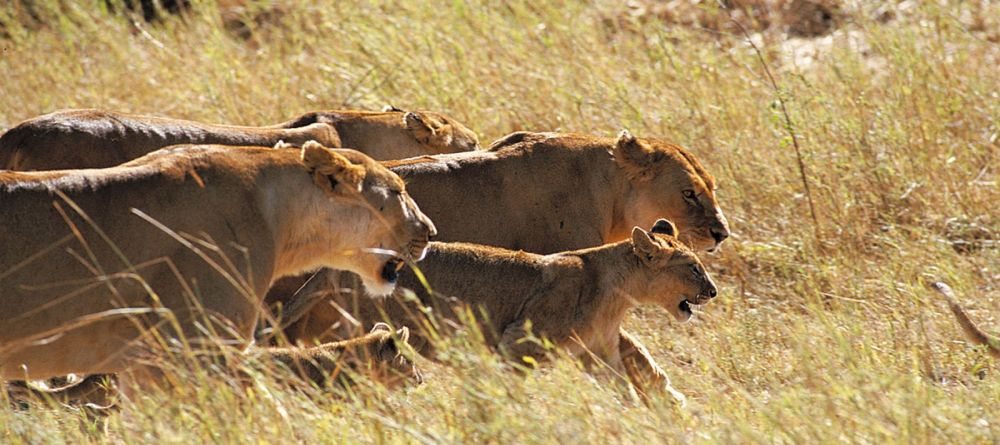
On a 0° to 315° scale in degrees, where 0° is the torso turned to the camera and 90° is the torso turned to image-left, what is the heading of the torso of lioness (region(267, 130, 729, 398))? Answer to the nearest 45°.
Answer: approximately 270°

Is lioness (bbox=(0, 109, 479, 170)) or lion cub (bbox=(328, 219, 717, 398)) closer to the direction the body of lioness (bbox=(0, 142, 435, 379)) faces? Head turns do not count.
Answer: the lion cub

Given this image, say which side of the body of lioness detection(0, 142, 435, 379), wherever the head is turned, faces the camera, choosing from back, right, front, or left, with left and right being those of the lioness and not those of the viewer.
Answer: right

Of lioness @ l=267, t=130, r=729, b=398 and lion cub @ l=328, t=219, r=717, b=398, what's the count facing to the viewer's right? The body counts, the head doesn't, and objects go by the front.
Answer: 2

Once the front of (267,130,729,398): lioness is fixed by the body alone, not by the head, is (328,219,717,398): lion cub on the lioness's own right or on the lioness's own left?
on the lioness's own right

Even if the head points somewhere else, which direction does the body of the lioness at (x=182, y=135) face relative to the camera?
to the viewer's right

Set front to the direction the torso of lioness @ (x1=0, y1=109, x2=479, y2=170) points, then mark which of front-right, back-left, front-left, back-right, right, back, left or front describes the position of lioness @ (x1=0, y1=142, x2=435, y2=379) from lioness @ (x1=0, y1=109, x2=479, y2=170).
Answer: right

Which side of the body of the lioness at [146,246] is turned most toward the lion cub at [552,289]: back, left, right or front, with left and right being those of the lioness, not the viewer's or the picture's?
front

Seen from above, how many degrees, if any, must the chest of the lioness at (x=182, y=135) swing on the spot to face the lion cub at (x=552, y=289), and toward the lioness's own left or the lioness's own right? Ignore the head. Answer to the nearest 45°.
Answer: approximately 45° to the lioness's own right

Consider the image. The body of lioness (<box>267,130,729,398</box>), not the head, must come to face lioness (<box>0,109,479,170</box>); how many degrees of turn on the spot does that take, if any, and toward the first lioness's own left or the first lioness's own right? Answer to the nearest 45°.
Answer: approximately 180°

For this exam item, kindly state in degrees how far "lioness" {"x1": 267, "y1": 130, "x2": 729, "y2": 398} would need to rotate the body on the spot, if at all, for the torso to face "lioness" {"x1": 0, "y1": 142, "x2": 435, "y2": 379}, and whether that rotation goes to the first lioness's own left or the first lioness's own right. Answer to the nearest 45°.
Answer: approximately 135° to the first lioness's own right

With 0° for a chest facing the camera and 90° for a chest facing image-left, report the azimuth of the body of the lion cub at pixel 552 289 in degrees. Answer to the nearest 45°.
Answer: approximately 270°

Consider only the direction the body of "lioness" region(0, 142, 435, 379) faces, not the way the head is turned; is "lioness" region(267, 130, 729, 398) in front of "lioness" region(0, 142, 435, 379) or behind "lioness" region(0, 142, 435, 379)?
in front
